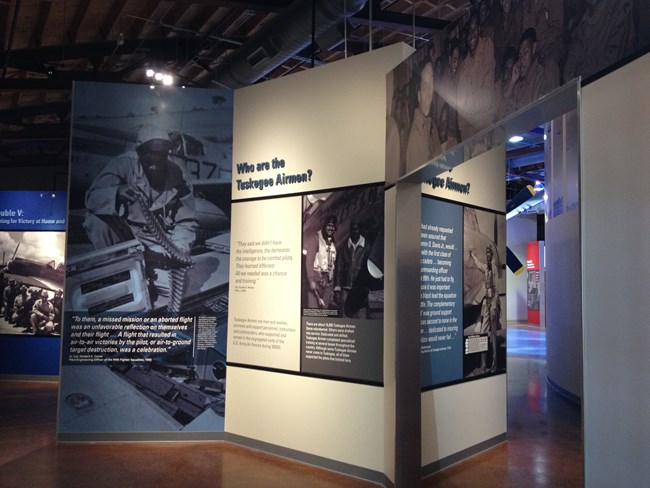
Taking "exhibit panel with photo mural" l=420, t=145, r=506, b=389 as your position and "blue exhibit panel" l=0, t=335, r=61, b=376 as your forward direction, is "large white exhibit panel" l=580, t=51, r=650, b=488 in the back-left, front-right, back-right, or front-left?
back-left

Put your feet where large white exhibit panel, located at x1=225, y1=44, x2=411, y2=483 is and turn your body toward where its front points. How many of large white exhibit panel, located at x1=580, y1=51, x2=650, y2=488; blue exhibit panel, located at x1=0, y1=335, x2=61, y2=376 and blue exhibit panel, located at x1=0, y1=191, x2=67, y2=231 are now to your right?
2

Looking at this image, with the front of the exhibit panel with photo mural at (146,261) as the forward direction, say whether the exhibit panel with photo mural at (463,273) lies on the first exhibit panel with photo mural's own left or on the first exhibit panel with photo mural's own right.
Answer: on the first exhibit panel with photo mural's own left

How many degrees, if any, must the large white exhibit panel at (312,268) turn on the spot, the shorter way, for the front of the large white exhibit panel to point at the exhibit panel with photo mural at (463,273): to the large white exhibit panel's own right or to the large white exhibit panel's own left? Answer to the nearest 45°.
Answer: approximately 135° to the large white exhibit panel's own left

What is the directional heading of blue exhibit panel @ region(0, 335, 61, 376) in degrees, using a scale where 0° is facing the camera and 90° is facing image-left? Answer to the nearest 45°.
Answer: approximately 0°

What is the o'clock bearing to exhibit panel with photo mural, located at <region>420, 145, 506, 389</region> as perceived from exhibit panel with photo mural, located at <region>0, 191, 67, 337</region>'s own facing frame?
exhibit panel with photo mural, located at <region>420, 145, 506, 389</region> is roughly at 11 o'clock from exhibit panel with photo mural, located at <region>0, 191, 67, 337</region>.
